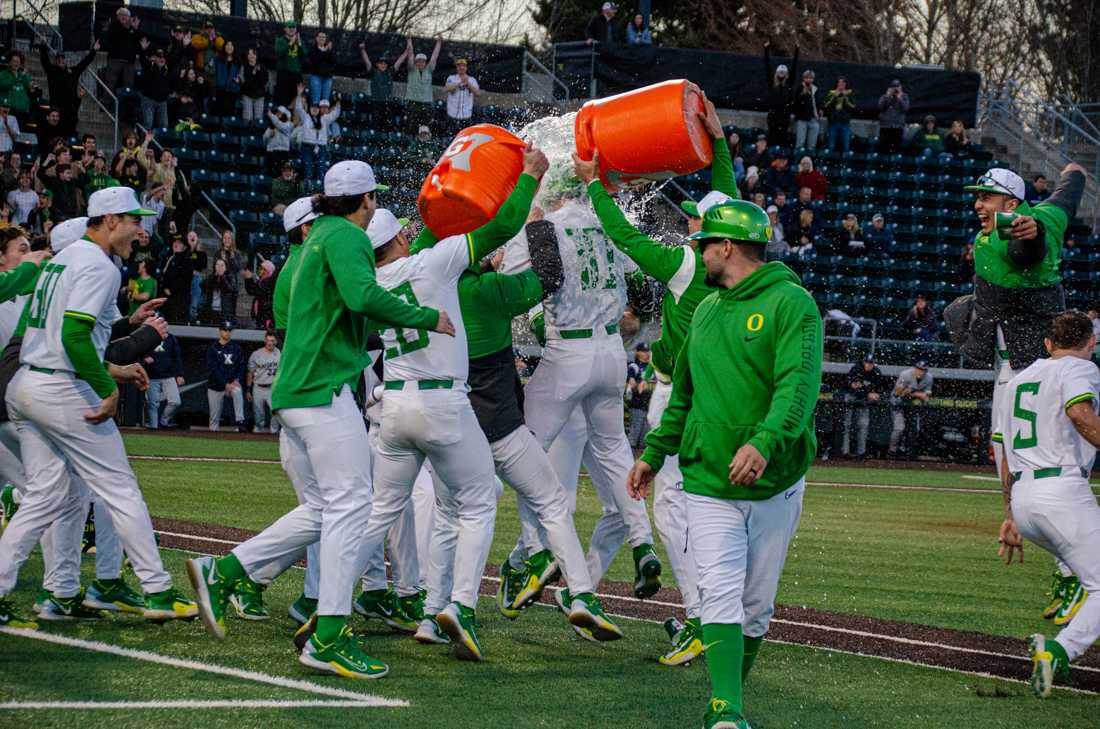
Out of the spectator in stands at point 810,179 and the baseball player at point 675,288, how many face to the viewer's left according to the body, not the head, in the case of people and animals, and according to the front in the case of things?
1

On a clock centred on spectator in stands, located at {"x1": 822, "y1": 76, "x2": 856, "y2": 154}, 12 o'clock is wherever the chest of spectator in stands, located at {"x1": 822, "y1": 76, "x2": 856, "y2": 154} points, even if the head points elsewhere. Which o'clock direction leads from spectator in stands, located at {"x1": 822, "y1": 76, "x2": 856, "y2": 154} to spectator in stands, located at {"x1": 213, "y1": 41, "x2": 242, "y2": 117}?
spectator in stands, located at {"x1": 213, "y1": 41, "x2": 242, "y2": 117} is roughly at 2 o'clock from spectator in stands, located at {"x1": 822, "y1": 76, "x2": 856, "y2": 154}.

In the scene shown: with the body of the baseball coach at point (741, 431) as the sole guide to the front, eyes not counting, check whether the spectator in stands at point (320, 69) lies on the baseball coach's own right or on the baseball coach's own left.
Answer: on the baseball coach's own right

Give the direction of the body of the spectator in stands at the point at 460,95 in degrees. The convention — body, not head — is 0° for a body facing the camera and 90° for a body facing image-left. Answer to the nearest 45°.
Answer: approximately 0°

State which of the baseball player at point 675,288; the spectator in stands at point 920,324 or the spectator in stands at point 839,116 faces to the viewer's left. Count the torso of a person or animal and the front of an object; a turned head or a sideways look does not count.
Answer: the baseball player

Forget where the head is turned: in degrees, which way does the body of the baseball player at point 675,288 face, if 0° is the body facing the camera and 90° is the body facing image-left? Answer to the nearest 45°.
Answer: approximately 90°
